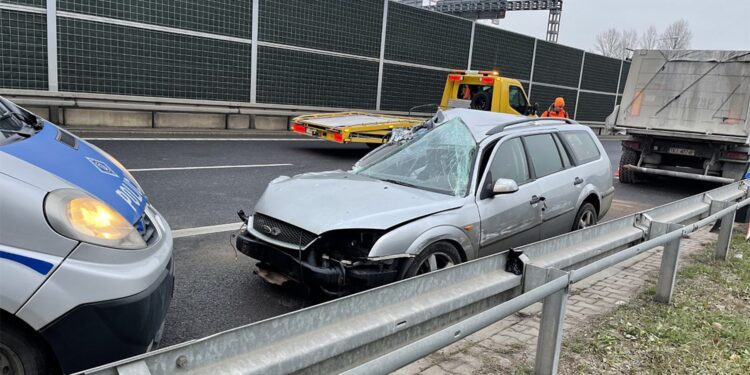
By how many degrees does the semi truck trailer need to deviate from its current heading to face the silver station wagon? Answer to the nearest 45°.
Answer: approximately 180°

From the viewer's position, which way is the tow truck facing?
facing away from the viewer and to the right of the viewer

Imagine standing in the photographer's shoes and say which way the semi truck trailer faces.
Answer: facing away from the viewer

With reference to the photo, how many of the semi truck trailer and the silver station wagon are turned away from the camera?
1

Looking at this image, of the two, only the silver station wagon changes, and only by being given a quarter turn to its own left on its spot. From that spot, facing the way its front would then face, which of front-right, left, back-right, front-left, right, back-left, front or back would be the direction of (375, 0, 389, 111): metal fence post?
back-left

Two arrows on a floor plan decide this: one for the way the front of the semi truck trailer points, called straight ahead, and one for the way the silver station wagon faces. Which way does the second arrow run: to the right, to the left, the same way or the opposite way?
the opposite way

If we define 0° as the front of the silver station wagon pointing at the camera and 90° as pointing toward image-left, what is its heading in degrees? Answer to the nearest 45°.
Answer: approximately 45°

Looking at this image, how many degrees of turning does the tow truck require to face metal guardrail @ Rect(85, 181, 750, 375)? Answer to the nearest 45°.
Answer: approximately 135° to its right

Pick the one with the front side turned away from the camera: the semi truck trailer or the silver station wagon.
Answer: the semi truck trailer

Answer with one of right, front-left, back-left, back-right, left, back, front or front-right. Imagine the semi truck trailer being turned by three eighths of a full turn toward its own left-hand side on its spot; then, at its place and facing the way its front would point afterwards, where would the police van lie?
front-left

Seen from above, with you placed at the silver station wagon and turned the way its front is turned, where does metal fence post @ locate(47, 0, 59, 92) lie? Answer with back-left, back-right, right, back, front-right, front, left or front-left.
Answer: right

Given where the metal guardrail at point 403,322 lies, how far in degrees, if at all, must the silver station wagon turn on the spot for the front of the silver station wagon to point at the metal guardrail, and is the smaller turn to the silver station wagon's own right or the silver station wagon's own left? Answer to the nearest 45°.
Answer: approximately 45° to the silver station wagon's own left

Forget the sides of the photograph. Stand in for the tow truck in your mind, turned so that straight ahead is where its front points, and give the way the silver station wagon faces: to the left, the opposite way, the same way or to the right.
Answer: the opposite way
